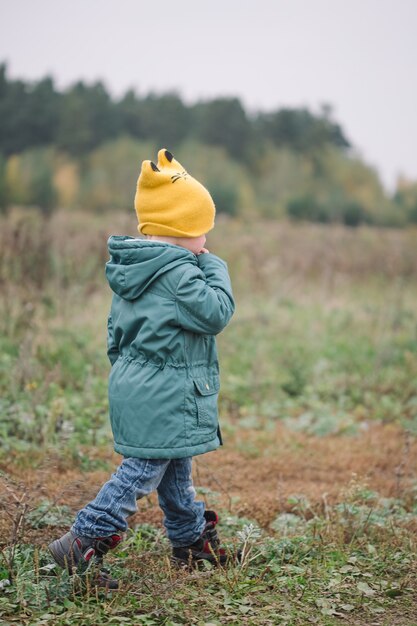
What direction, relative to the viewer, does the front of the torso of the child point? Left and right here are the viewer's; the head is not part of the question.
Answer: facing away from the viewer and to the right of the viewer

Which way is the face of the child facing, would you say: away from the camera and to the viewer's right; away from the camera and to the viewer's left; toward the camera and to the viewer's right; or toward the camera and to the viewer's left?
away from the camera and to the viewer's right
